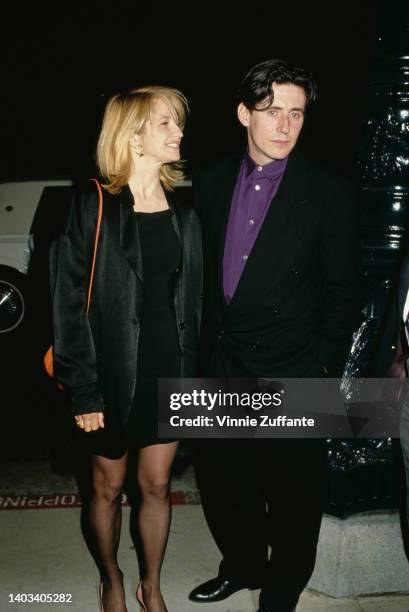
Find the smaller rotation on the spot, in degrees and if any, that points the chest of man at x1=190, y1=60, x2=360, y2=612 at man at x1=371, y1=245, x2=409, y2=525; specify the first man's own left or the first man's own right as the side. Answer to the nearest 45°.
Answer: approximately 90° to the first man's own left

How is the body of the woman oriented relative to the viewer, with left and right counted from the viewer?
facing the viewer and to the right of the viewer

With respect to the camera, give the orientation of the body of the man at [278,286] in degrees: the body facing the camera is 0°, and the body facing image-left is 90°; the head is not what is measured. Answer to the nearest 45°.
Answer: approximately 45°
